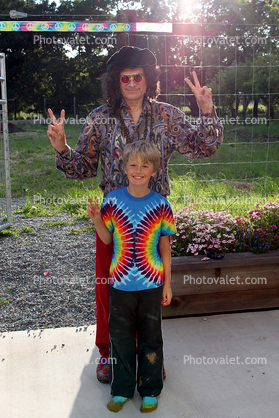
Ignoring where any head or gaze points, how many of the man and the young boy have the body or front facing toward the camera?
2

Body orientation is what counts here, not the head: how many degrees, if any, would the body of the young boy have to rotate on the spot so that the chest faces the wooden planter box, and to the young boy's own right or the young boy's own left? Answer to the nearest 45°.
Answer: approximately 135° to the young boy's own left

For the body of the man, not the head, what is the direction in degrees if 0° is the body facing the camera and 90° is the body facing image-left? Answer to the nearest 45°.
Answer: approximately 0°

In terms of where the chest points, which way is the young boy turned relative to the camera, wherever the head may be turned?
toward the camera
